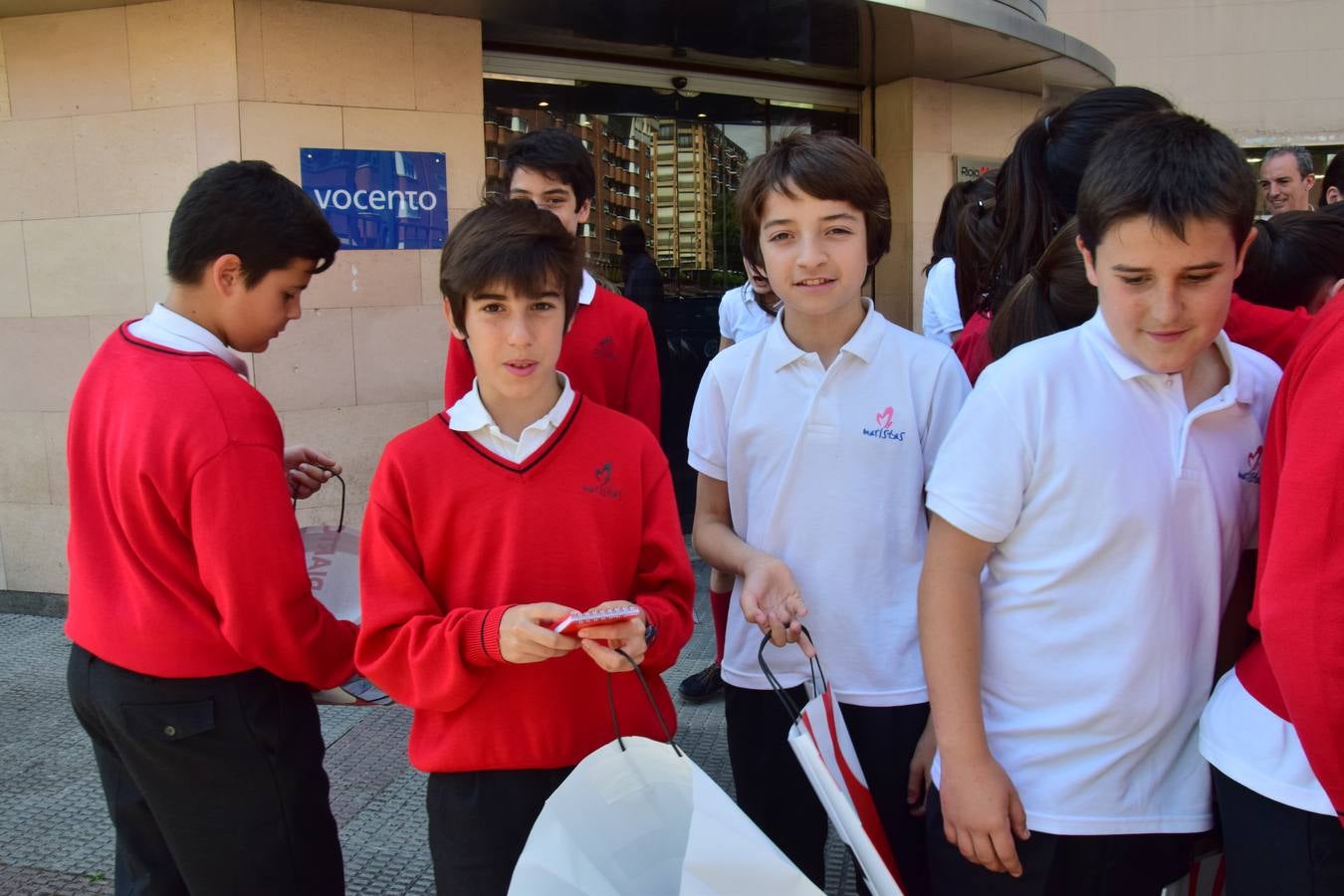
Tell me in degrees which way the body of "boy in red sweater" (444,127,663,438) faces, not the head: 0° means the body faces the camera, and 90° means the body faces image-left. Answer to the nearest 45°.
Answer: approximately 0°

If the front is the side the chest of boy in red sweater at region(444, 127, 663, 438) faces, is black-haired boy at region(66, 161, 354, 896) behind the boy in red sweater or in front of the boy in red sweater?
in front

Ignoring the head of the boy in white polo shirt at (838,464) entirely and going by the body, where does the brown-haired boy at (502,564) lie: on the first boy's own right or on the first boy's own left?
on the first boy's own right

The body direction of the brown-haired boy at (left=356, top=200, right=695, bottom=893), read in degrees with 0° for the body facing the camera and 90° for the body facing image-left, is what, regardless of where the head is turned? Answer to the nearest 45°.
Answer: approximately 0°

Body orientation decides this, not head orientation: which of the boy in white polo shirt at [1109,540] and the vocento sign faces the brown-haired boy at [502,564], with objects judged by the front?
the vocento sign

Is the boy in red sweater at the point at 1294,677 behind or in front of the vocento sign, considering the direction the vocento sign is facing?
in front

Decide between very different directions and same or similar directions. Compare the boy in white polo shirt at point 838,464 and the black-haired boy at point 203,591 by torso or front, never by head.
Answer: very different directions
